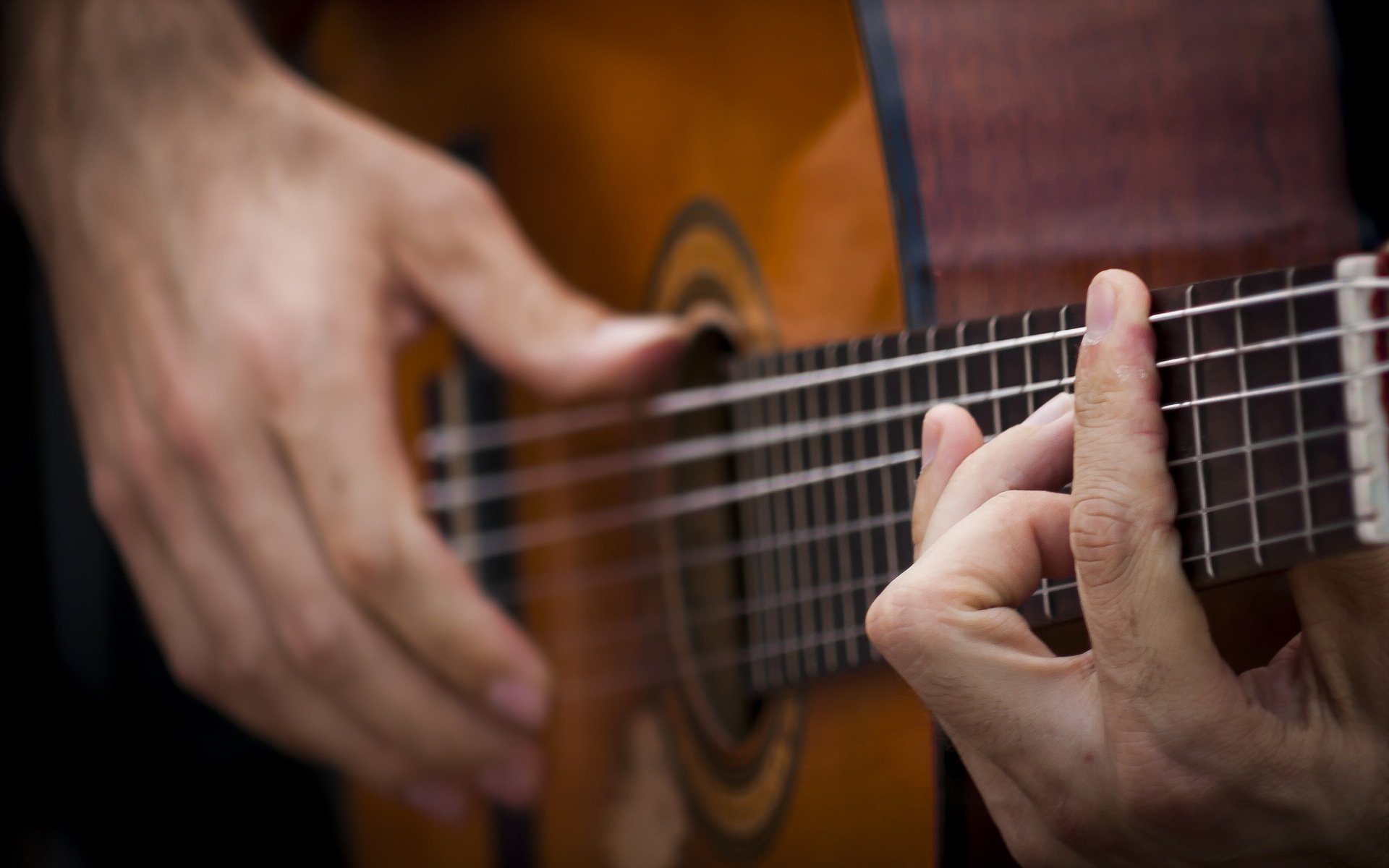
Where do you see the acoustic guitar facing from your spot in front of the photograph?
facing to the left of the viewer
